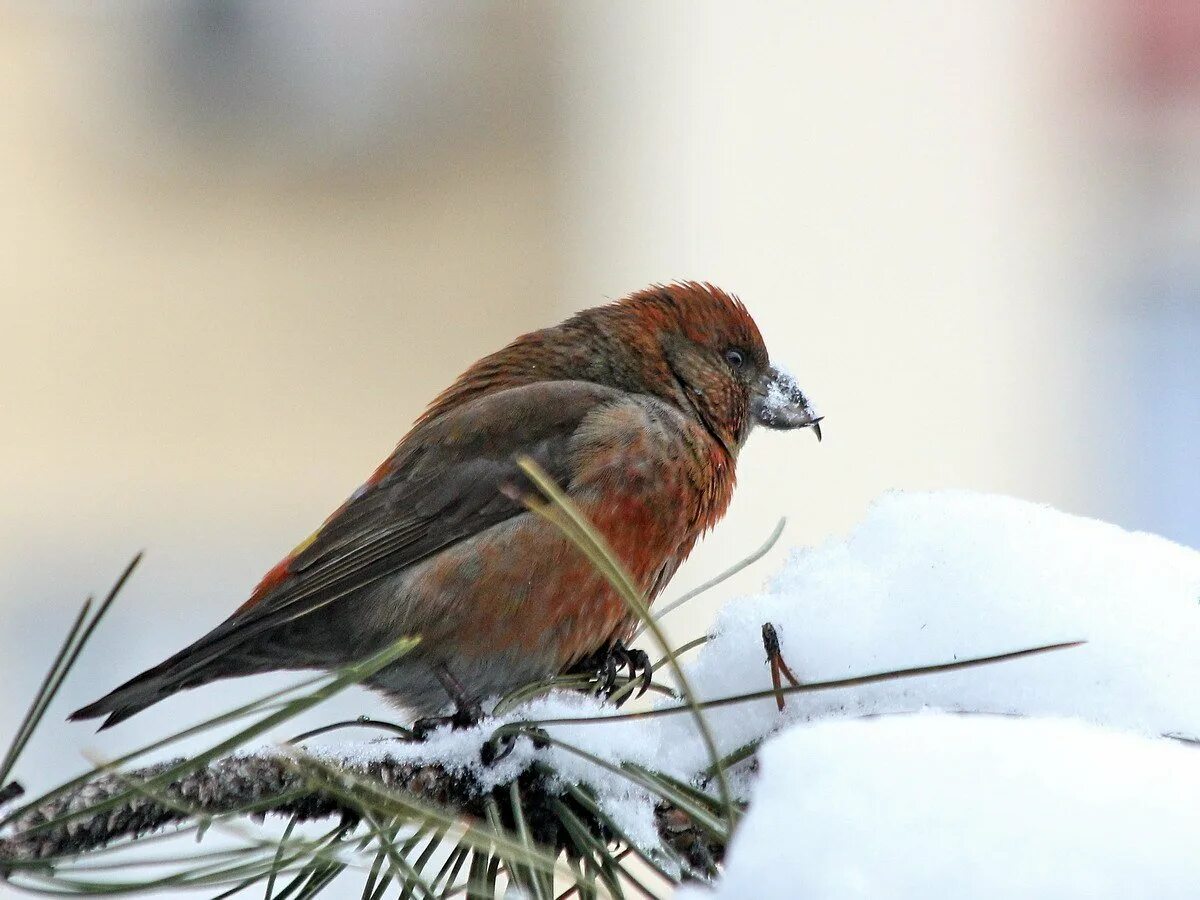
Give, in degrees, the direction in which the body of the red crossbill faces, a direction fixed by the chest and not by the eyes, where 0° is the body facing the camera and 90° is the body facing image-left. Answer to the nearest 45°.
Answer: approximately 270°
